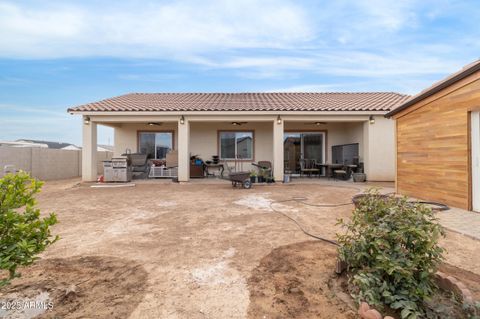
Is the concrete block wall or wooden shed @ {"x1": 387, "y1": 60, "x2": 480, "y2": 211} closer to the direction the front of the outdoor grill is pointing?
the wooden shed

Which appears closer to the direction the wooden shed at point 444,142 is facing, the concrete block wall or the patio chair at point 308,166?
the concrete block wall

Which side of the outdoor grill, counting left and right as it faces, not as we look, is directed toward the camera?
front

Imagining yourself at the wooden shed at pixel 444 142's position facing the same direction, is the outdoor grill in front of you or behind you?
in front

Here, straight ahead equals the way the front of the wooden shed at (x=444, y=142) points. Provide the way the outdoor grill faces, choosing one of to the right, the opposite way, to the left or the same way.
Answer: to the left

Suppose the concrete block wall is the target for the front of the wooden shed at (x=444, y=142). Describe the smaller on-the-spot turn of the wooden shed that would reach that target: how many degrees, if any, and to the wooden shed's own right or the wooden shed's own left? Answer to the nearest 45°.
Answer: approximately 45° to the wooden shed's own right

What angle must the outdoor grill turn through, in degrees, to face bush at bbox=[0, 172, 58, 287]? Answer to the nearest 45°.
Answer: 0° — it already faces it

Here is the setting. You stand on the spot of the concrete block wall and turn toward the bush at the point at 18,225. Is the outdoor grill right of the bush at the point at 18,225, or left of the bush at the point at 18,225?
left

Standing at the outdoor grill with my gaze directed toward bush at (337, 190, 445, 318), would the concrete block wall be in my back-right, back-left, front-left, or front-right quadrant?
back-right

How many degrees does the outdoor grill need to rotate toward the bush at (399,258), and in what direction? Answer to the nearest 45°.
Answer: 0° — it already faces it

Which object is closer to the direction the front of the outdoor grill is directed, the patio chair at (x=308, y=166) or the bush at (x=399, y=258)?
the bush

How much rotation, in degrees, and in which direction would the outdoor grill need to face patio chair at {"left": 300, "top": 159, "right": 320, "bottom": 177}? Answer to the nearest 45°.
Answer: approximately 90° to its left

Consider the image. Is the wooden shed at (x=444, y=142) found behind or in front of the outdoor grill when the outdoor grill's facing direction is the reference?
in front

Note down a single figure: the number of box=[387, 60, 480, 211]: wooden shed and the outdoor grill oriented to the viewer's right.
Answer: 0
